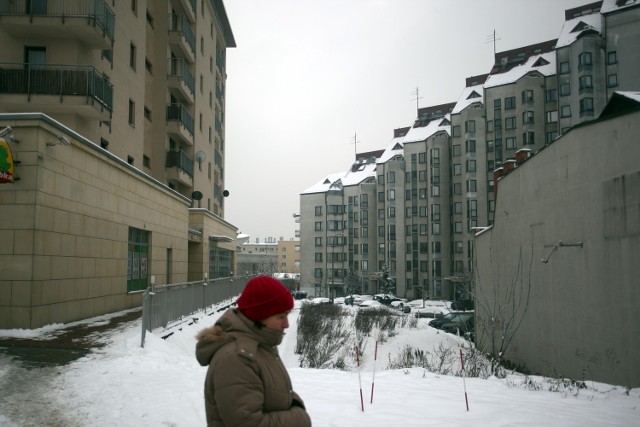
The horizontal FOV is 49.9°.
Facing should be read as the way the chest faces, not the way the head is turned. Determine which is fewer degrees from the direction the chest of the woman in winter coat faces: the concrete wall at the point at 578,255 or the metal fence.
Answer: the concrete wall

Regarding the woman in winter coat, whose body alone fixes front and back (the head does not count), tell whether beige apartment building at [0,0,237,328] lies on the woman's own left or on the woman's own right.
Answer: on the woman's own left

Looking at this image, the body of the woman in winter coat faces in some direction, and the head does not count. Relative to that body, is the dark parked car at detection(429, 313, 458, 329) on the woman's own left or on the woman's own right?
on the woman's own left

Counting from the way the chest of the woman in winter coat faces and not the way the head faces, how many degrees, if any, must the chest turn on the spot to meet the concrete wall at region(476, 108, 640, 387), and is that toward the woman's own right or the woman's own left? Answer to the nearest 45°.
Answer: approximately 45° to the woman's own left

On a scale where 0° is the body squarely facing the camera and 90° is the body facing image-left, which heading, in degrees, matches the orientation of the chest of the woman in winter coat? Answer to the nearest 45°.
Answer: approximately 270°

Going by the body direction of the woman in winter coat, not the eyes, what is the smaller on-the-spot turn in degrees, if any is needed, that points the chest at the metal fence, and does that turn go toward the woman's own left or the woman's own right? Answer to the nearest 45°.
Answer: approximately 90° to the woman's own left

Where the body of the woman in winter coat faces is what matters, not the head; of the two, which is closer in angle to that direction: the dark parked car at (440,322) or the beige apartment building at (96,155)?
the dark parked car

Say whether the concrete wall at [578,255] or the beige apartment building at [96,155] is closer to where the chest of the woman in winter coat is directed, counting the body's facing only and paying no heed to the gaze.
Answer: the concrete wall

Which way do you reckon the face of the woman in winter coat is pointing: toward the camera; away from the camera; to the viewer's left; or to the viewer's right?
to the viewer's right
